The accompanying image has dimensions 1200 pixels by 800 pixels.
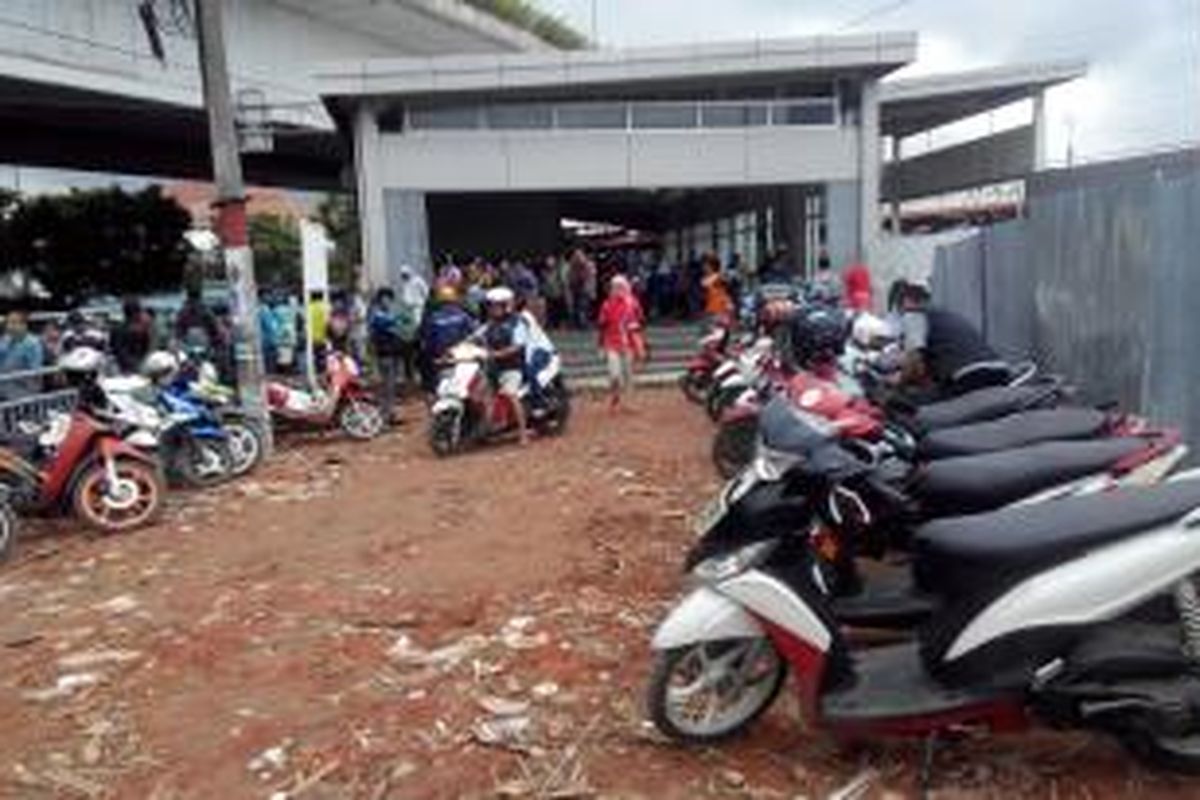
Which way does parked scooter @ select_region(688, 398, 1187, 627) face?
to the viewer's left

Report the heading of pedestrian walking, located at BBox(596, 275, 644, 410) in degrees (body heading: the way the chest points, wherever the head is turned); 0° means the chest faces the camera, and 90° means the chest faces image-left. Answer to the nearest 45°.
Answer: approximately 0°

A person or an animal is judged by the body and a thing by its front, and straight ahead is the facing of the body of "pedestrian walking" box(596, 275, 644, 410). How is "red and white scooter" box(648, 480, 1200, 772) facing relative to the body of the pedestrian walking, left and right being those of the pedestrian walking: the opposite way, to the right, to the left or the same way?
to the right

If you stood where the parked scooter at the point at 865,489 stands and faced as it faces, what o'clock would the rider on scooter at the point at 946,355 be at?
The rider on scooter is roughly at 3 o'clock from the parked scooter.

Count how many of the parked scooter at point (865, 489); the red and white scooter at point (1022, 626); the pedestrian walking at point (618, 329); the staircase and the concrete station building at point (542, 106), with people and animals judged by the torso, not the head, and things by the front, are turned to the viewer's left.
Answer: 2

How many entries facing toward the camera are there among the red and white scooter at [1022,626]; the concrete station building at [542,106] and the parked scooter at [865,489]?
1

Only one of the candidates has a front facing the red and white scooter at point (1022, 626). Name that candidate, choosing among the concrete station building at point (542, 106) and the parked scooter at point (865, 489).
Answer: the concrete station building

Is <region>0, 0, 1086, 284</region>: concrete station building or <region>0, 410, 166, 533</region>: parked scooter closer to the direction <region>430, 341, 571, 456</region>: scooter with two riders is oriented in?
the parked scooter

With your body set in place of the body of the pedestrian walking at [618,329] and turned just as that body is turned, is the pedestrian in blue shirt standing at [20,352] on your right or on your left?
on your right

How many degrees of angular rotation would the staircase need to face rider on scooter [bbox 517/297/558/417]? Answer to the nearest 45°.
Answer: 0° — it already faces them

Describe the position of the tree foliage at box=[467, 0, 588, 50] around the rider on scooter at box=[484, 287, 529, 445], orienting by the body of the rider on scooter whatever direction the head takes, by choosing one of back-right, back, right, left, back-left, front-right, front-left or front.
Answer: back-right

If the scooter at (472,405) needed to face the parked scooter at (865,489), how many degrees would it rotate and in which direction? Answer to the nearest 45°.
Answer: approximately 45° to its left

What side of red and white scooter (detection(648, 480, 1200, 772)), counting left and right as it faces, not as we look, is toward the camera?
left
